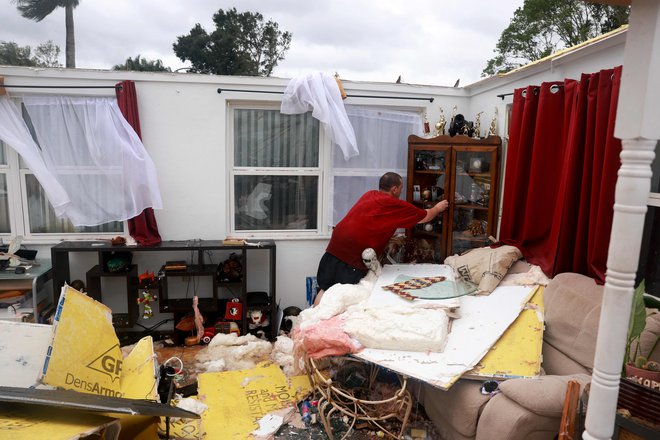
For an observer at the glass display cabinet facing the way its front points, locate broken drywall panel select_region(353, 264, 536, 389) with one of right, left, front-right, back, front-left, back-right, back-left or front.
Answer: front

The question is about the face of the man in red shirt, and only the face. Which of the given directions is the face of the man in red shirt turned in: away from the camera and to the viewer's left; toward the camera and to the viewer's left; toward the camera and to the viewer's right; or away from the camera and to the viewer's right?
away from the camera and to the viewer's right

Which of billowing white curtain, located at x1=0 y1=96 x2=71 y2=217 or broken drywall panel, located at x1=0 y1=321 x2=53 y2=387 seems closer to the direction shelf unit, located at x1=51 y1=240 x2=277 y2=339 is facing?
the broken drywall panel

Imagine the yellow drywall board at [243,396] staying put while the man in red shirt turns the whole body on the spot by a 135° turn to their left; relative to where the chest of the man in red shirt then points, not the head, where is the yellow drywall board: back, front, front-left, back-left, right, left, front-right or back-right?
front-left

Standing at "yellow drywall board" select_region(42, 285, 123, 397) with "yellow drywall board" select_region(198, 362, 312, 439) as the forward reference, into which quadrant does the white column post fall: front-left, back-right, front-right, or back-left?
front-right

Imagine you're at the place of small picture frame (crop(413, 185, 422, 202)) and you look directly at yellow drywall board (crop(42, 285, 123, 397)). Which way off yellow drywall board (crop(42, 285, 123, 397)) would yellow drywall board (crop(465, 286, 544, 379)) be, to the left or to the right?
left

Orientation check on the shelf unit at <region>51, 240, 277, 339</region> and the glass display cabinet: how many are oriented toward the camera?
2

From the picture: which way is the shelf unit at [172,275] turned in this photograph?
toward the camera

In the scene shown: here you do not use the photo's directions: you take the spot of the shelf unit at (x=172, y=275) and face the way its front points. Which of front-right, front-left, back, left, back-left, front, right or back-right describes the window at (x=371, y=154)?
left

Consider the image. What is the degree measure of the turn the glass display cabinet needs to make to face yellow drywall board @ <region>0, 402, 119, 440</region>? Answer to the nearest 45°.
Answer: approximately 45° to its right

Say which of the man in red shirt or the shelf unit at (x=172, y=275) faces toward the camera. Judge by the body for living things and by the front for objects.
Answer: the shelf unit

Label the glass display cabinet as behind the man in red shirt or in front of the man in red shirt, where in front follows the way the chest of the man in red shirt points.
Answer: in front

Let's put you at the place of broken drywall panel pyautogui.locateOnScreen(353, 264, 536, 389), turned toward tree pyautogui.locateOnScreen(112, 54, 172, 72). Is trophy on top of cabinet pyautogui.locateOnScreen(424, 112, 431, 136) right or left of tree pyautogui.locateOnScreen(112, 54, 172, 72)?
right

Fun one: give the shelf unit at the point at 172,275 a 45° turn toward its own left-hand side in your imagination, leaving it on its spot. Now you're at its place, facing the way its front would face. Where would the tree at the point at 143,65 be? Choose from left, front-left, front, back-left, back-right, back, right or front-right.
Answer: back-left

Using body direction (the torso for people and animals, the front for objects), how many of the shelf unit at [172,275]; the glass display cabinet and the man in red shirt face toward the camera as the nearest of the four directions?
2

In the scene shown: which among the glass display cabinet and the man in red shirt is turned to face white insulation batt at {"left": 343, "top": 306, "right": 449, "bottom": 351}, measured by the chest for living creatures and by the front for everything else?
the glass display cabinet

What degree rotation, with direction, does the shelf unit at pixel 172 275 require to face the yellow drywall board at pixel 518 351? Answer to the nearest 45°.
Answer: approximately 45° to its left

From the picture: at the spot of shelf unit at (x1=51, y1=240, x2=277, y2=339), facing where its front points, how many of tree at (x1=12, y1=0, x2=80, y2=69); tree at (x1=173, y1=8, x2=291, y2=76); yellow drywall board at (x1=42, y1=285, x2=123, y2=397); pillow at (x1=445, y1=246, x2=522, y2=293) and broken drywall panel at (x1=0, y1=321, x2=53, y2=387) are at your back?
2

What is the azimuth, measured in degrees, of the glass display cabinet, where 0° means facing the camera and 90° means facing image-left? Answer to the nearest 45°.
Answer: approximately 0°
